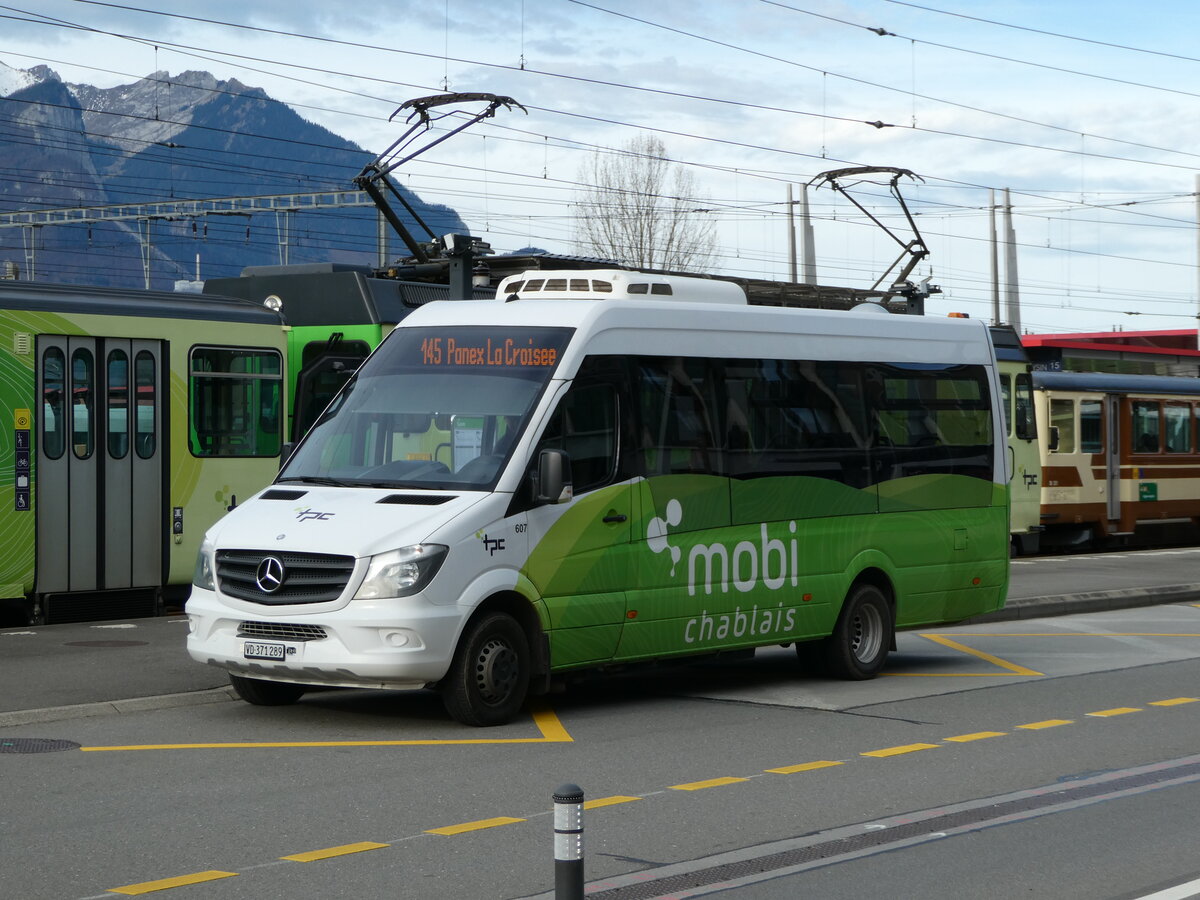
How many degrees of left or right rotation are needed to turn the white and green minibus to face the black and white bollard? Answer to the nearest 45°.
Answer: approximately 45° to its left

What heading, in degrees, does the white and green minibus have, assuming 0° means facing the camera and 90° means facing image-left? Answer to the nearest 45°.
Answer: approximately 45°

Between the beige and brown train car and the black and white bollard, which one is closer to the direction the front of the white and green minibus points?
the black and white bollard

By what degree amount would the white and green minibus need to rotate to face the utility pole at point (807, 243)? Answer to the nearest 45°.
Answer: approximately 135° to its right

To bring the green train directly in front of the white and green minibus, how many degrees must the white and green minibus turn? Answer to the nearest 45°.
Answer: approximately 90° to its right

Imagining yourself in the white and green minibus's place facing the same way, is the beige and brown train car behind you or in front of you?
behind

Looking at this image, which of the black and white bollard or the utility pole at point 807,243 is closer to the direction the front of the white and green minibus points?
the black and white bollard
